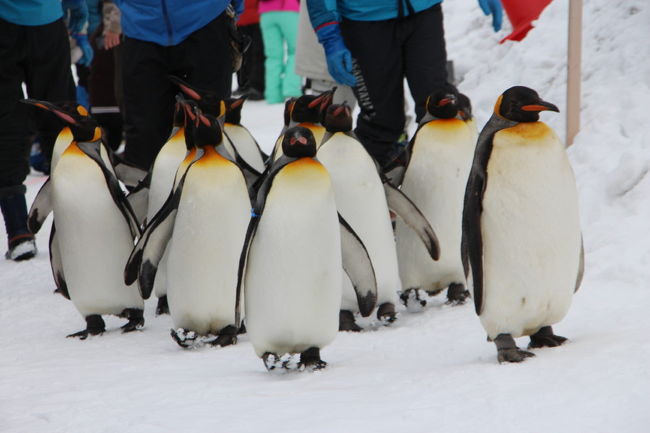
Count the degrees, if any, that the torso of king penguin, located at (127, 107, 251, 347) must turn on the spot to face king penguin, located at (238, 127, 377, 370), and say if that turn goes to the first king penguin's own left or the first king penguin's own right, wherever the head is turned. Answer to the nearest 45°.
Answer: approximately 45° to the first king penguin's own left

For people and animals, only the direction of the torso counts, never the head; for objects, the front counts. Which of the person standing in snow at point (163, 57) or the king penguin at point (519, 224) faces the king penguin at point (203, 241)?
the person standing in snow

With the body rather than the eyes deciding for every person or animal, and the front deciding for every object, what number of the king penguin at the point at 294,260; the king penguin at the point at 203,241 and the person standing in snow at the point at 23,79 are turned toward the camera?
3

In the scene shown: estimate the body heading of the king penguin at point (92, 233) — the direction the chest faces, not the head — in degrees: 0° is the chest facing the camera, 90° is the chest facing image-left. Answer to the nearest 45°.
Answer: approximately 45°

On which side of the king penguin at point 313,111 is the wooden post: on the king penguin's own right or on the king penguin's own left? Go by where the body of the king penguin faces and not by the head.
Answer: on the king penguin's own left

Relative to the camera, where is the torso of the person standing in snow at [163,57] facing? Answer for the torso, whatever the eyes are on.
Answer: toward the camera

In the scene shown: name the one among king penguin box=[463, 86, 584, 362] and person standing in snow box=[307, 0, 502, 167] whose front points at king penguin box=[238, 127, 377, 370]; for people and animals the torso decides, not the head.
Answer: the person standing in snow

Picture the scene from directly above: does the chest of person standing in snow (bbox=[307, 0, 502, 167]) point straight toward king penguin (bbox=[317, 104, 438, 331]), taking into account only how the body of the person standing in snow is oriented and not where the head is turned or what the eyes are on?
yes

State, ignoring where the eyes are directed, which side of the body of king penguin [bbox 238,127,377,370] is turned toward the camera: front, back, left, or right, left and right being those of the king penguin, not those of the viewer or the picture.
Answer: front

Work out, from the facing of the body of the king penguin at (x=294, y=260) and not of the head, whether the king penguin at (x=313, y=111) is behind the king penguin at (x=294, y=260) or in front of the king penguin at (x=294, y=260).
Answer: behind

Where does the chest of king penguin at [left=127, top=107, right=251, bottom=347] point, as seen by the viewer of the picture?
toward the camera

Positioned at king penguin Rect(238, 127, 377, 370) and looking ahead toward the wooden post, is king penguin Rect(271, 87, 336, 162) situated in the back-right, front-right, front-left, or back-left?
front-left

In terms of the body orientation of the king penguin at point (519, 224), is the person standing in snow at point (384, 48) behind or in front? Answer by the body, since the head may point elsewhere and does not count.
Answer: behind

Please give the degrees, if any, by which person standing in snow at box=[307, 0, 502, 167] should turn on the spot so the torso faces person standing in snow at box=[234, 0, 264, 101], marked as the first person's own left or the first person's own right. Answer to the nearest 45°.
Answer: approximately 180°
